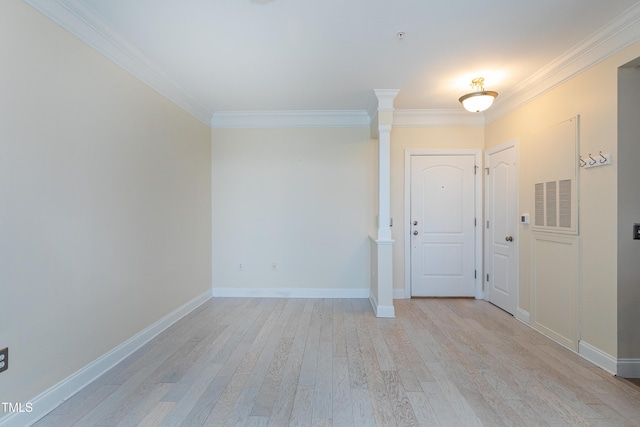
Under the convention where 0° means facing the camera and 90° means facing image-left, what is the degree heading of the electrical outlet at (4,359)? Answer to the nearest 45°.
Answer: approximately 315°

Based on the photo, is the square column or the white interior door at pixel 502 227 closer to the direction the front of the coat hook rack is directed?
the square column

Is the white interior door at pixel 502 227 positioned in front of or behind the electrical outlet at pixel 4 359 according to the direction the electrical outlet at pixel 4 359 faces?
in front
